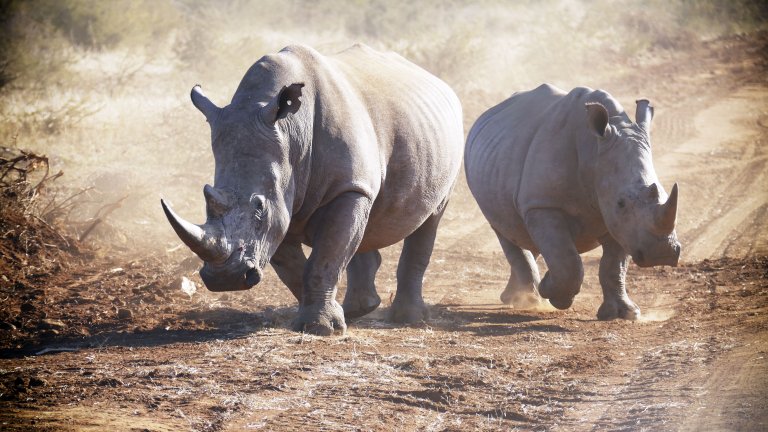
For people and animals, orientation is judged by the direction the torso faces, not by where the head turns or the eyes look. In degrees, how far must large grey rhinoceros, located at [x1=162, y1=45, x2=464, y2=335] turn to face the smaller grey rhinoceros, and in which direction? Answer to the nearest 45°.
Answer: approximately 180°

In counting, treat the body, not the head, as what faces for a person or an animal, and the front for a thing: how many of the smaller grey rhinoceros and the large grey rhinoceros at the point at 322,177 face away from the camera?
0

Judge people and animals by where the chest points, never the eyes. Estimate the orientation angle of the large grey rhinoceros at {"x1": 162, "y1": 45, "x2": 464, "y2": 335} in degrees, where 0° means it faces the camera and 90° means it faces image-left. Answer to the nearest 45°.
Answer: approximately 45°
